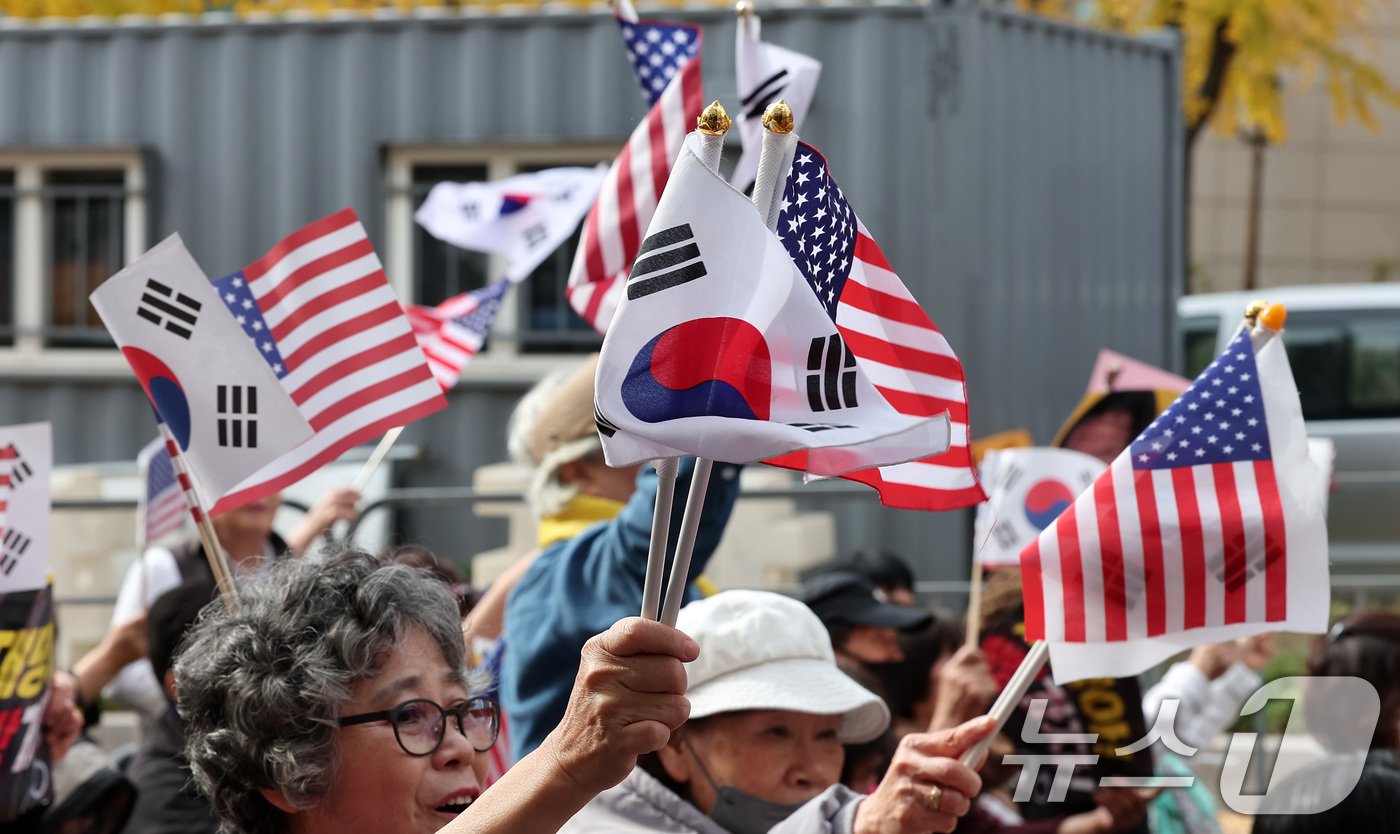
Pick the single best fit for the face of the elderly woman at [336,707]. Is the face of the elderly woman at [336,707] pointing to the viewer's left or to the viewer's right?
to the viewer's right

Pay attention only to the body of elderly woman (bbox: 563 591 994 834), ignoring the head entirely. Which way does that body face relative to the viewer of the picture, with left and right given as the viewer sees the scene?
facing the viewer and to the right of the viewer

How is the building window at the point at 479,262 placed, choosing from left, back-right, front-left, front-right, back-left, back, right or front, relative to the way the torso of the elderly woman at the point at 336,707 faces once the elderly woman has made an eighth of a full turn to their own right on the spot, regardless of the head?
back

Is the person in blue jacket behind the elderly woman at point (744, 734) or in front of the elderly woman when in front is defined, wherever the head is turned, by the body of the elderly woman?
behind

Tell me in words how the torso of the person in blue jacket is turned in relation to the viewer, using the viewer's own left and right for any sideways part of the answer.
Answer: facing to the right of the viewer

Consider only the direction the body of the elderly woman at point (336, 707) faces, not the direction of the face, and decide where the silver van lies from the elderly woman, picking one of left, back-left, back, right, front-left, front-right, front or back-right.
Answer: left
